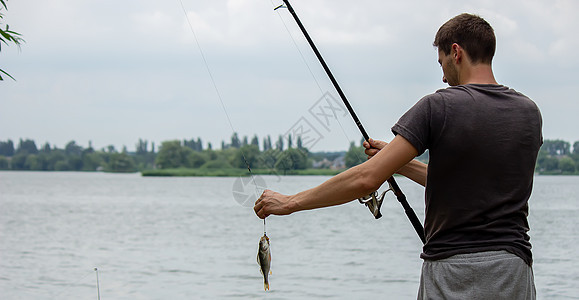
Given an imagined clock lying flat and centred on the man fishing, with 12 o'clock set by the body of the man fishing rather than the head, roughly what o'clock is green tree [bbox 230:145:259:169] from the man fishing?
The green tree is roughly at 1 o'clock from the man fishing.

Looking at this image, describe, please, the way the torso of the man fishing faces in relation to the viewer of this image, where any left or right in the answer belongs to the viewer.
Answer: facing away from the viewer and to the left of the viewer
